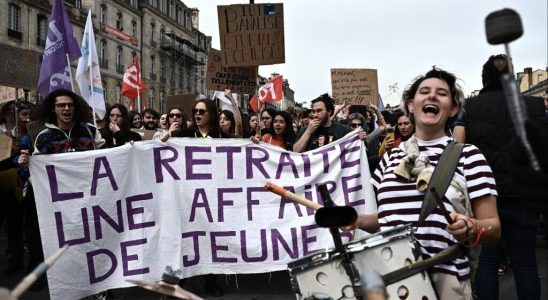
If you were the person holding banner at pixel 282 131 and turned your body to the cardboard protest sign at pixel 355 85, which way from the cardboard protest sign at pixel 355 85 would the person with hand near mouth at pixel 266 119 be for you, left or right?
left

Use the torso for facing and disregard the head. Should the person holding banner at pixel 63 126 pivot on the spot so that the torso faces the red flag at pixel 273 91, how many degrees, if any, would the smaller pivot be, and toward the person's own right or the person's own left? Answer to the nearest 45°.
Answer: approximately 135° to the person's own left

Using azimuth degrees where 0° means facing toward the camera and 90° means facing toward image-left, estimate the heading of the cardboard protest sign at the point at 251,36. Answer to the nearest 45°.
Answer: approximately 0°
